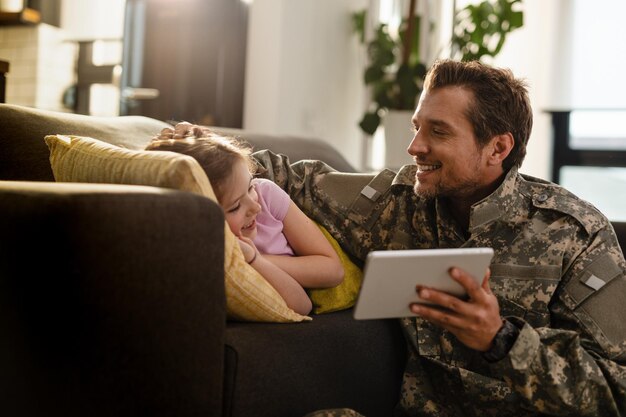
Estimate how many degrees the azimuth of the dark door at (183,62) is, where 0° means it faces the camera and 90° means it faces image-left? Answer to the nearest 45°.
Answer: approximately 0°

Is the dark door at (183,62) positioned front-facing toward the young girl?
yes

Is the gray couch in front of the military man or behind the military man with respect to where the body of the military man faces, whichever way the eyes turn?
in front

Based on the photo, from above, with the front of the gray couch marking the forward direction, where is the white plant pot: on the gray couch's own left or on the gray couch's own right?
on the gray couch's own left

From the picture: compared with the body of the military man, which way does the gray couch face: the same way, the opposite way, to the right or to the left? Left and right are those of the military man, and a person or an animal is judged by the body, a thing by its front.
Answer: to the left

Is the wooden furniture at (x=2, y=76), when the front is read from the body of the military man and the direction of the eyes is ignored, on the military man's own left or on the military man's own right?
on the military man's own right

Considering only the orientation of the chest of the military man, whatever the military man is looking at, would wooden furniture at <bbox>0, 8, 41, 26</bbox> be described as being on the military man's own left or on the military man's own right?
on the military man's own right

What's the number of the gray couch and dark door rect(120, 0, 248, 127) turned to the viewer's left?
0

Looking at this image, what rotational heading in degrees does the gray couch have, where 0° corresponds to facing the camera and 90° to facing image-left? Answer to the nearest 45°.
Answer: approximately 315°
